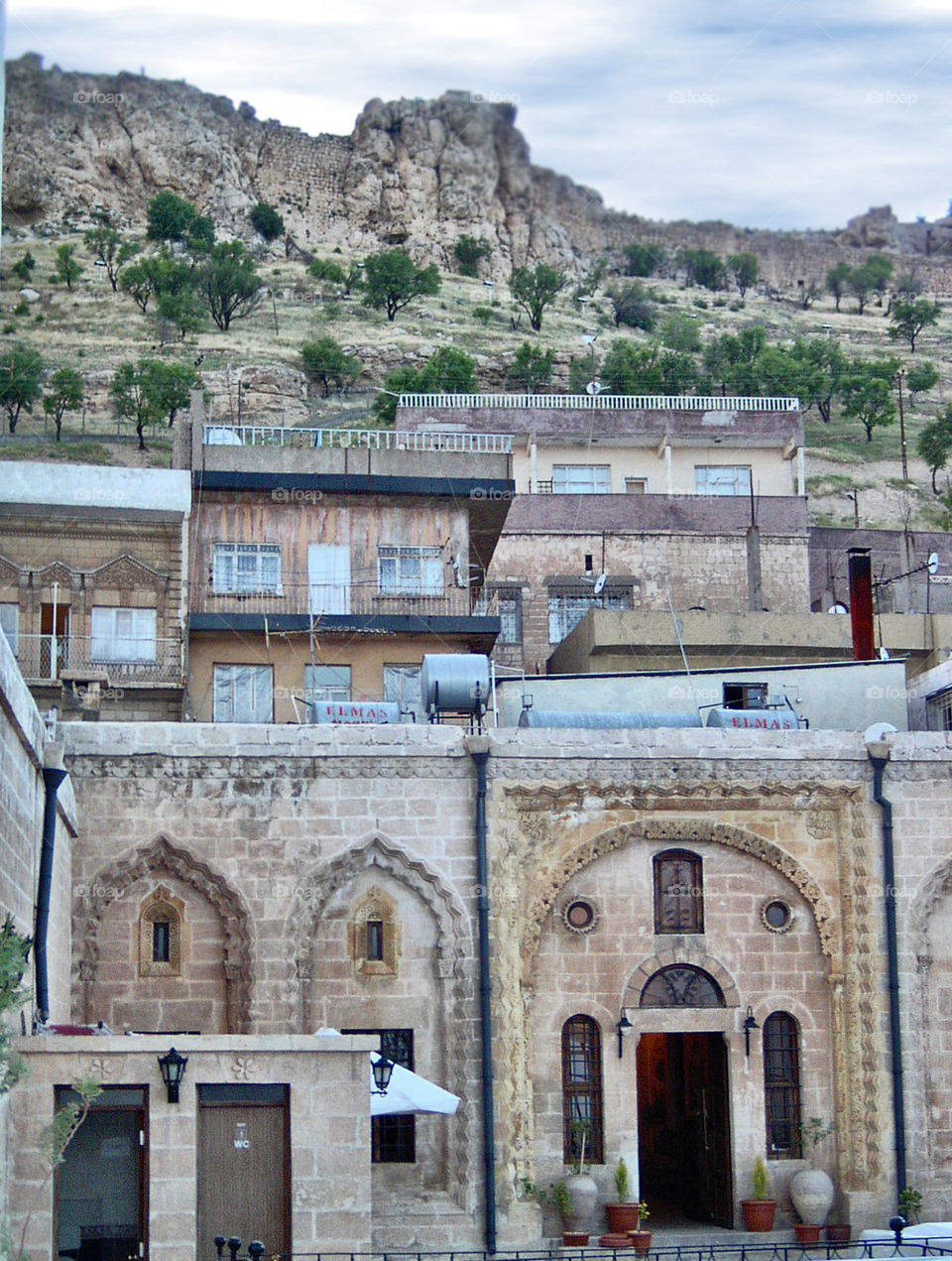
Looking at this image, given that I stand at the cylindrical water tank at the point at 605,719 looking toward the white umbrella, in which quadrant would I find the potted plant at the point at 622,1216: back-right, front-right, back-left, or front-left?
front-left

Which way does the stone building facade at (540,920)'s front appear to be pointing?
toward the camera

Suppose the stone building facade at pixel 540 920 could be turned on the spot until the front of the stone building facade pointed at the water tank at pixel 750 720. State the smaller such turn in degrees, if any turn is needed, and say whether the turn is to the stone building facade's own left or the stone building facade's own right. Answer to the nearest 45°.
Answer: approximately 135° to the stone building facade's own left

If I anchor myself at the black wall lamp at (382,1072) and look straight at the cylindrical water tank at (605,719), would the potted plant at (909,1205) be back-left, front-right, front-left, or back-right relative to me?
front-right

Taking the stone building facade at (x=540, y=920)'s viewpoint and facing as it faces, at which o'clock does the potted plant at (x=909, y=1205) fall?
The potted plant is roughly at 9 o'clock from the stone building facade.
